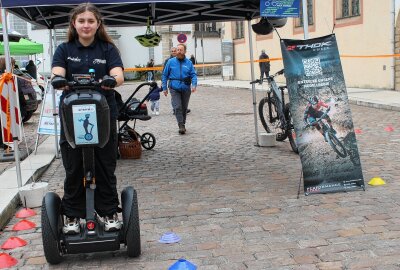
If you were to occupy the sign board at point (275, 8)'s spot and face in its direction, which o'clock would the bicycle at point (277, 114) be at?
The bicycle is roughly at 6 o'clock from the sign board.

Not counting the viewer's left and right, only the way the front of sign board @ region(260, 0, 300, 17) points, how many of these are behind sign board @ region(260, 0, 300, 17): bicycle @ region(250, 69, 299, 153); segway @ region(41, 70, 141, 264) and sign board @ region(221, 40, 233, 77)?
2

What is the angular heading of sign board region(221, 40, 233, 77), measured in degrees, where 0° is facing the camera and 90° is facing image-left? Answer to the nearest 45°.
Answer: approximately 0°

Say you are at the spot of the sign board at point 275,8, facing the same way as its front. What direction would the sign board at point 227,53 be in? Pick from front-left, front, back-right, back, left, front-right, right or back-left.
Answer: back

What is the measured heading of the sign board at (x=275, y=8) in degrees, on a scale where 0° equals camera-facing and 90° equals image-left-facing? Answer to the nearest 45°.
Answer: approximately 0°

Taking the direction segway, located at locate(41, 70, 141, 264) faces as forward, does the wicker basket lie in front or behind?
behind
